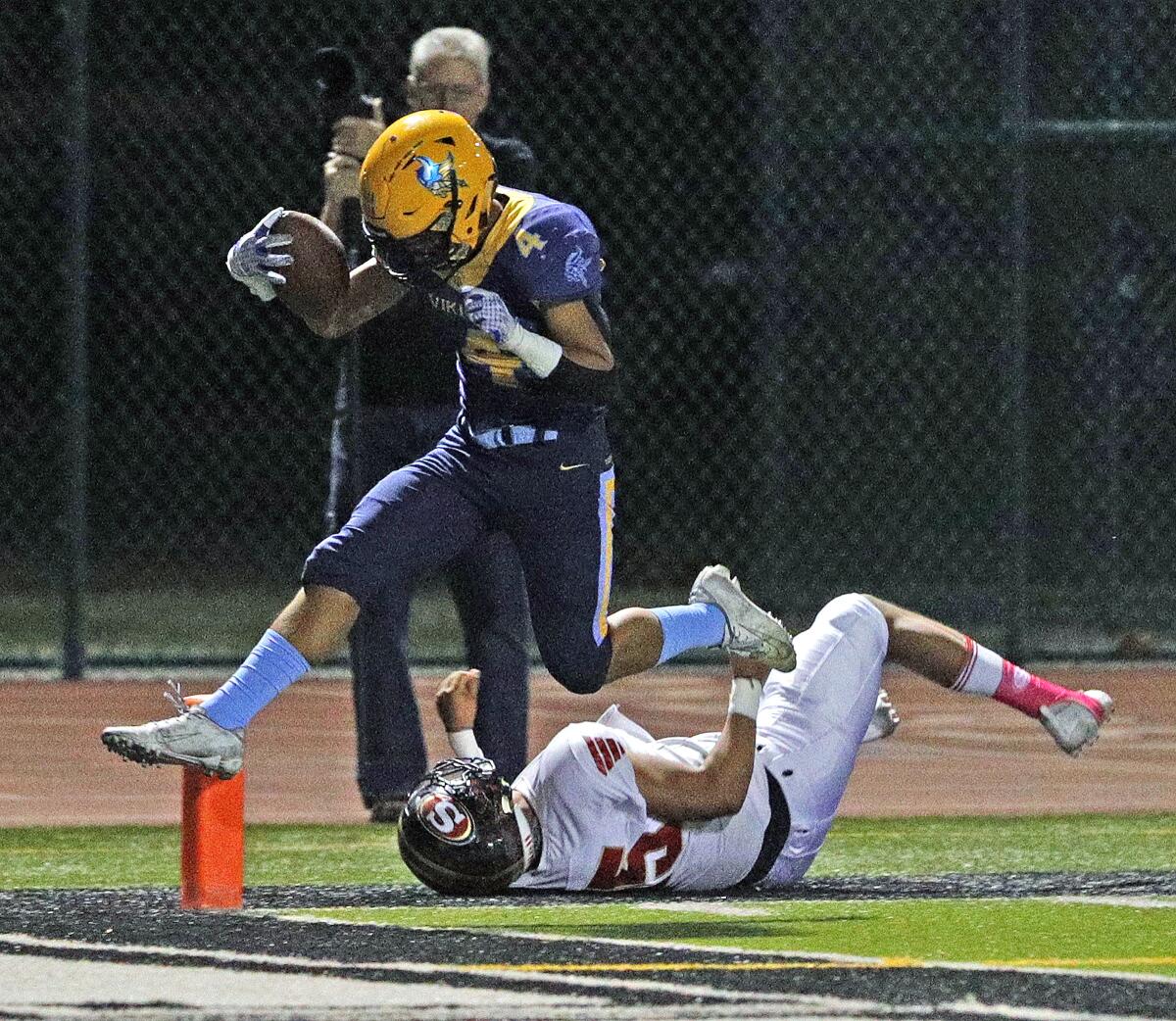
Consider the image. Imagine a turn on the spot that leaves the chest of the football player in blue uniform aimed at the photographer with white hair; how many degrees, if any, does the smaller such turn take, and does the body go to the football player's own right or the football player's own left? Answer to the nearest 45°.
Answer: approximately 135° to the football player's own right

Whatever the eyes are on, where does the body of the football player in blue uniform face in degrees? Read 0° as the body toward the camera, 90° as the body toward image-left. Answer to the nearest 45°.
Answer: approximately 45°

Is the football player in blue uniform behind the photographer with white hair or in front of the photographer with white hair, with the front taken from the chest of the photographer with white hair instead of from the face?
in front

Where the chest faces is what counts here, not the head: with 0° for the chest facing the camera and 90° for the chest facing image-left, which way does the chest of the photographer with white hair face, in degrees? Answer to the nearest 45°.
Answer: approximately 0°

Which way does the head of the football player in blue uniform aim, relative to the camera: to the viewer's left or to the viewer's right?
to the viewer's left
